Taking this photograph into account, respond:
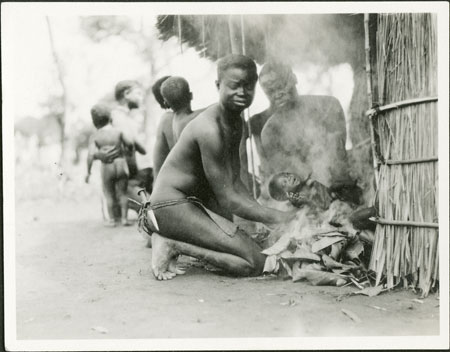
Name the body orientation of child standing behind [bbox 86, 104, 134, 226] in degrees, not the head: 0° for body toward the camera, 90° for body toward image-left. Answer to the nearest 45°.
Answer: approximately 180°

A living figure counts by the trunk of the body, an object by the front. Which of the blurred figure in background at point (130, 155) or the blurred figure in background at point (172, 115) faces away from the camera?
the blurred figure in background at point (172, 115)

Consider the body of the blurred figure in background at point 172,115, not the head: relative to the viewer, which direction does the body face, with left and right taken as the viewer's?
facing away from the viewer

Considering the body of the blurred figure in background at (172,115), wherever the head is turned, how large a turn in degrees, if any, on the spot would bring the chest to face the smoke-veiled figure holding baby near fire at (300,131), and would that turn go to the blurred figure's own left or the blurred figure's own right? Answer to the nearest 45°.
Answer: approximately 90° to the blurred figure's own right

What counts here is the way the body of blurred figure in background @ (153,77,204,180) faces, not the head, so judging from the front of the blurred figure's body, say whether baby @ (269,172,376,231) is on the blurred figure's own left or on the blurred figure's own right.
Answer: on the blurred figure's own right

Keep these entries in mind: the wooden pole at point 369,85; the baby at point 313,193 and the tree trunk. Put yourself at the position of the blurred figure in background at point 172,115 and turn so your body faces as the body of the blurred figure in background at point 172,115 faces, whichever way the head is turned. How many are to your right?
2
